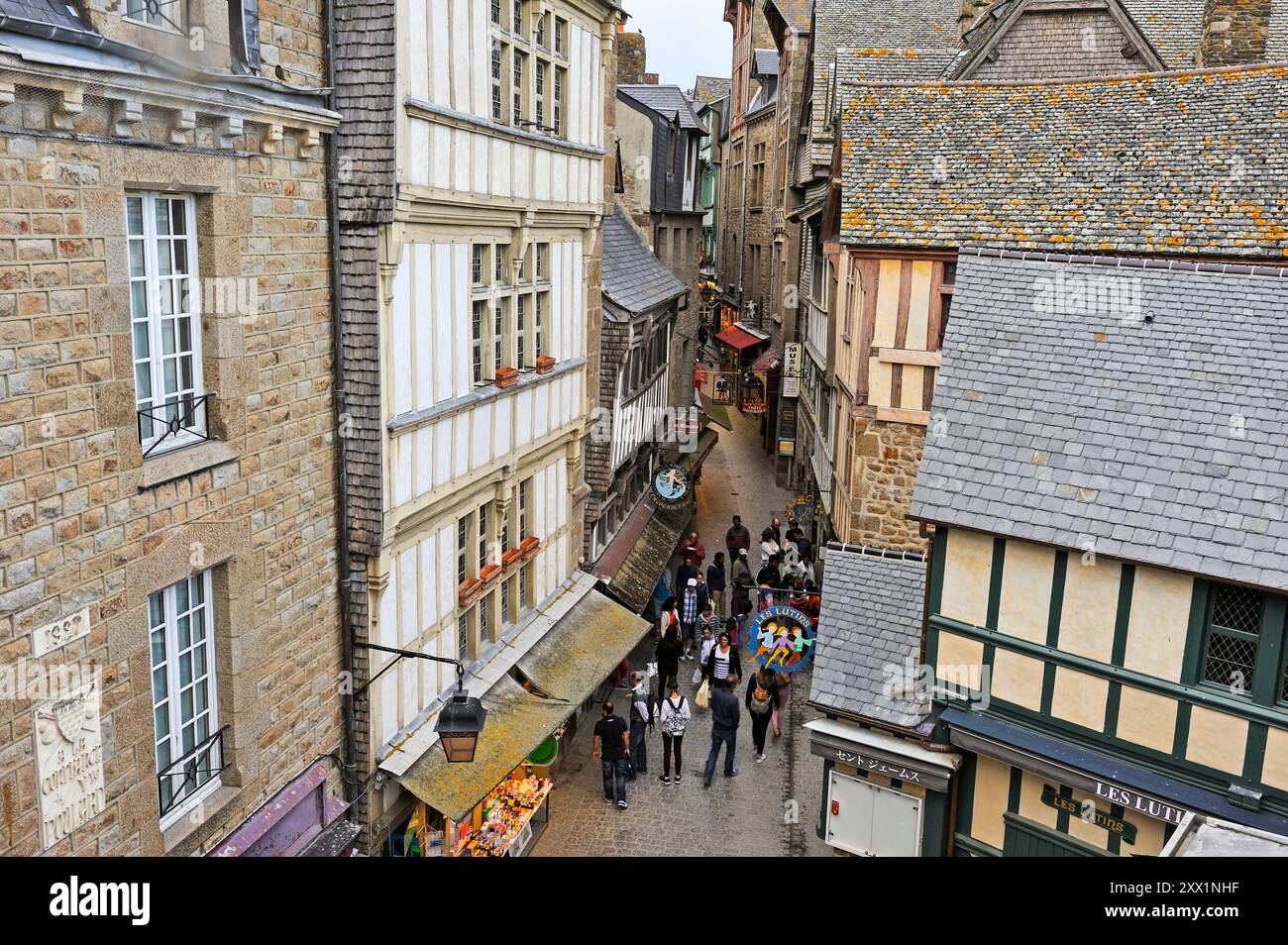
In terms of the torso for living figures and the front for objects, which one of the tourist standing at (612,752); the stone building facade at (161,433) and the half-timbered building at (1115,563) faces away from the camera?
the tourist standing

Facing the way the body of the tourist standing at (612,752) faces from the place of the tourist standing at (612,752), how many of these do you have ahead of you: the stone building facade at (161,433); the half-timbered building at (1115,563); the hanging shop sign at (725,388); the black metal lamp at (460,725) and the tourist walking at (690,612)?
2

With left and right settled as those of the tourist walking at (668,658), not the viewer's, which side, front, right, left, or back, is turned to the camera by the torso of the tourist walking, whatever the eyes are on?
back

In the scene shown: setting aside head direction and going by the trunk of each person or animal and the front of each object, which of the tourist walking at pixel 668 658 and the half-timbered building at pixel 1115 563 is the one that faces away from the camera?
the tourist walking

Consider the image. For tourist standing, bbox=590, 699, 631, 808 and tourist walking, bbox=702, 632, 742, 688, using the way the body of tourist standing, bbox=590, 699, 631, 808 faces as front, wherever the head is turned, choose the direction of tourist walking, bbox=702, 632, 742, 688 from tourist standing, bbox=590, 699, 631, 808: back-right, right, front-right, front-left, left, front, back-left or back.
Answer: front-right

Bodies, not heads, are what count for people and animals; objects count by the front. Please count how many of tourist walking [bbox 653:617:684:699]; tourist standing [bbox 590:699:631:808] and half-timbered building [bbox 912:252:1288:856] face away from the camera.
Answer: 2

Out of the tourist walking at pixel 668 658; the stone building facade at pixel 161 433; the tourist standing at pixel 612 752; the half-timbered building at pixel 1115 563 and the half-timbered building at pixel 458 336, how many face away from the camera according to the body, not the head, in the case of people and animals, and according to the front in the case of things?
2

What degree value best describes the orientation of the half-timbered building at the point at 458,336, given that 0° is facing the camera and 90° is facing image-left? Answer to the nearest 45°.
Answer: approximately 315°

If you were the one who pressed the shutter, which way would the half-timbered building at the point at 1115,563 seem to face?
facing the viewer and to the left of the viewer

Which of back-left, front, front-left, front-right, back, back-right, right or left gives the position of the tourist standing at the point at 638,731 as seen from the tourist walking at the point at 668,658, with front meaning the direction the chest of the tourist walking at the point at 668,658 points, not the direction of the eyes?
back

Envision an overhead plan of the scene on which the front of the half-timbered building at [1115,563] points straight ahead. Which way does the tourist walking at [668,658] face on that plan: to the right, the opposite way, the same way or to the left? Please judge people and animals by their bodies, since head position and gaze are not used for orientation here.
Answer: to the right

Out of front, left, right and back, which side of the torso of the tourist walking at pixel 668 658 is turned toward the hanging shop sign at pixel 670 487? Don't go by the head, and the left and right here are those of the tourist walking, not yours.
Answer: front

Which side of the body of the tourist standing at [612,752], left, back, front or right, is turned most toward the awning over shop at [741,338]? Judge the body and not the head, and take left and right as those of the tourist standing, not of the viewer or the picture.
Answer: front

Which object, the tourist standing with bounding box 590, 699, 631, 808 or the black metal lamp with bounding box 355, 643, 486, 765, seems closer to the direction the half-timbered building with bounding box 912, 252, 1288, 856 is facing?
the black metal lamp
